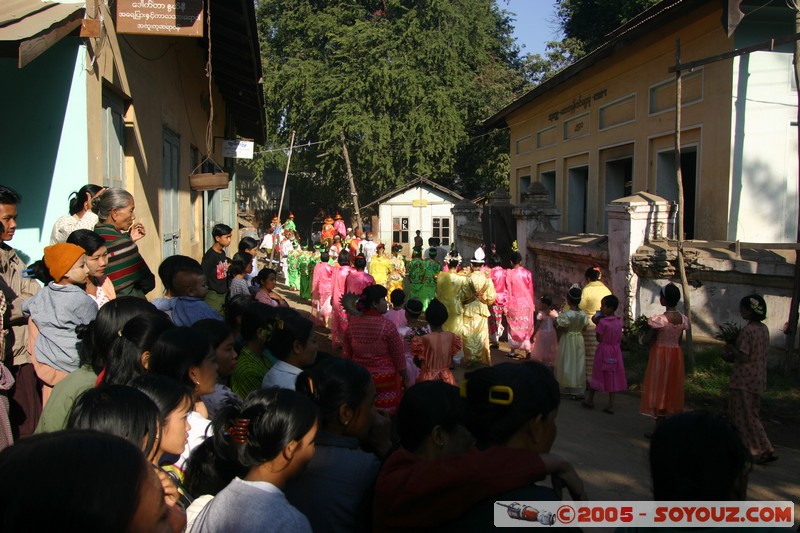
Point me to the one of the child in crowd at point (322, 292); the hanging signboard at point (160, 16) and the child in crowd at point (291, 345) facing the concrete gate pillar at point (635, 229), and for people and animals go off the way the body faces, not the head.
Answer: the child in crowd at point (291, 345)

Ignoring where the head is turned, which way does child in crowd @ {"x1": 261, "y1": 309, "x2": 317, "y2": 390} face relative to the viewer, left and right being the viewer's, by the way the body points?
facing away from the viewer and to the right of the viewer

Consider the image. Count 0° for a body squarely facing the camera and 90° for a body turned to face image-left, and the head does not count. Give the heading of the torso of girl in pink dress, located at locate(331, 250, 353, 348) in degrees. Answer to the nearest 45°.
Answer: approximately 180°

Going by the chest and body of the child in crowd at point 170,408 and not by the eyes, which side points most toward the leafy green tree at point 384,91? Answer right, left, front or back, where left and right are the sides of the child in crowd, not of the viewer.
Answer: left

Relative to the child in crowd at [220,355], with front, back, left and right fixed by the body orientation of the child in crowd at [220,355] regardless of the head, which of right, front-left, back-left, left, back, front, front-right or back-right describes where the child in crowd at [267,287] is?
left

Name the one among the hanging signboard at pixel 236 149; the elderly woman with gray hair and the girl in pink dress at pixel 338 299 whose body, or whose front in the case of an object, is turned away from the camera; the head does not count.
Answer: the girl in pink dress

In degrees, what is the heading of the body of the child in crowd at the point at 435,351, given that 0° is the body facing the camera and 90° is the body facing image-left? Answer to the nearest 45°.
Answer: approximately 180°
